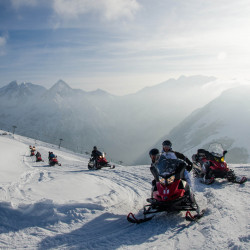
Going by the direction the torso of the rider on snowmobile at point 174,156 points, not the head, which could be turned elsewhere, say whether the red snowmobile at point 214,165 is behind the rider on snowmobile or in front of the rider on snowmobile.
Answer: behind

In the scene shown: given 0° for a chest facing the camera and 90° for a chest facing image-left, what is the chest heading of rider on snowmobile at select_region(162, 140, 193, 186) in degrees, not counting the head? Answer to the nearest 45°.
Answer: approximately 0°

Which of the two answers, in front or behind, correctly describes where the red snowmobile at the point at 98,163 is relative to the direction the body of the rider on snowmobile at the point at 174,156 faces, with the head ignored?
behind
